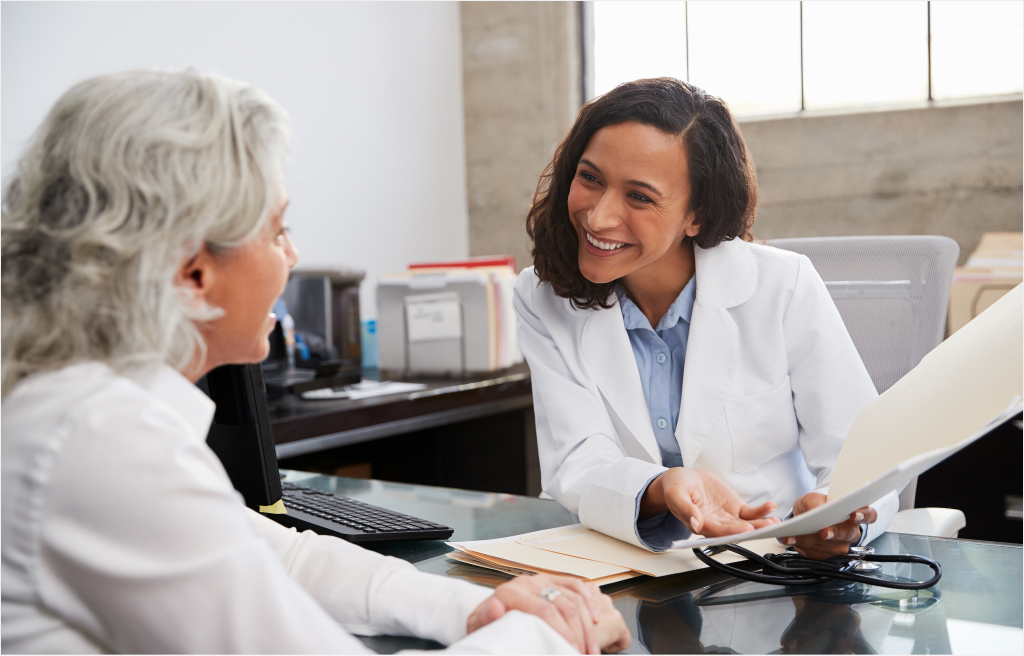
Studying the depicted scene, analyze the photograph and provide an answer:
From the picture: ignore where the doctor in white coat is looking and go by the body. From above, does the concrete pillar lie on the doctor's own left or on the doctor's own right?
on the doctor's own right

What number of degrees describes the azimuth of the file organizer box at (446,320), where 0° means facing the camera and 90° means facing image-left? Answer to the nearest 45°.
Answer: approximately 0°

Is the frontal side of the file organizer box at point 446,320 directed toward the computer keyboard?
yes

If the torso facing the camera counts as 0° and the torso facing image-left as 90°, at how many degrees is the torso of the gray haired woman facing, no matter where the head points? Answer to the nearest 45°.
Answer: approximately 225°

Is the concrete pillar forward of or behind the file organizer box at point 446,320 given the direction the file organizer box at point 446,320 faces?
behind
